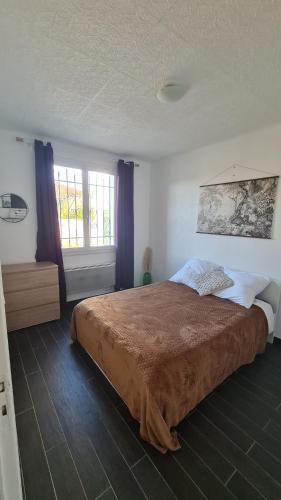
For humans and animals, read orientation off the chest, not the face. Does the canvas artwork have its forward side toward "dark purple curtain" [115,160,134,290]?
no

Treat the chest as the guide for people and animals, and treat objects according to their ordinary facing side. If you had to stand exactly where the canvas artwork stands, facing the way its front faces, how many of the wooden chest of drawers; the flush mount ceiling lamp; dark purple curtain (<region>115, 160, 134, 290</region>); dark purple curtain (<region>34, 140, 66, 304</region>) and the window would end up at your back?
0

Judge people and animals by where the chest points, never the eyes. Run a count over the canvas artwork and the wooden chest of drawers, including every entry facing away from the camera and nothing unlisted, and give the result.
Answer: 0

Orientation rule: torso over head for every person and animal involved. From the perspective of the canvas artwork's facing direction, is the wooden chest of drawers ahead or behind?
ahead

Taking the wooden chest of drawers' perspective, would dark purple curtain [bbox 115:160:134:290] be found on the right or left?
on its left

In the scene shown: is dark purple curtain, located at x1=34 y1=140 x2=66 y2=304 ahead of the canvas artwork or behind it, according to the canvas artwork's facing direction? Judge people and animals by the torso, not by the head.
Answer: ahead

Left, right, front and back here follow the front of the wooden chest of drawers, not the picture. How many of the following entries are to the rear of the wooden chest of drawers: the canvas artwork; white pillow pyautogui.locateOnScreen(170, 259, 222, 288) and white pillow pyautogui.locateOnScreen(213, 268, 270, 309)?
0

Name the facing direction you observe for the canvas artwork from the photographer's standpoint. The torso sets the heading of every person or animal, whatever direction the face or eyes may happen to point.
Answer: facing the viewer and to the left of the viewer

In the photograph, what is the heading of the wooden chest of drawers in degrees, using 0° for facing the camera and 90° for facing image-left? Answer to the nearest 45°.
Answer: approximately 315°

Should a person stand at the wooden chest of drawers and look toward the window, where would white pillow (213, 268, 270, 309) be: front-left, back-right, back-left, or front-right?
front-right
